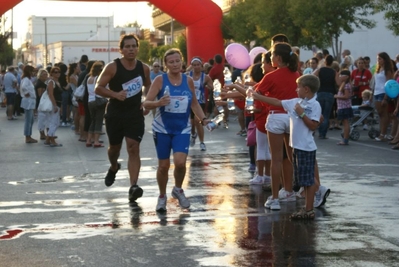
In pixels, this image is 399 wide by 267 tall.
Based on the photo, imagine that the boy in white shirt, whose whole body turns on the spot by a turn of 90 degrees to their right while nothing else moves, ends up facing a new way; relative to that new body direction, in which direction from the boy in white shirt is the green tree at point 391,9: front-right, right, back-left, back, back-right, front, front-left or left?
front

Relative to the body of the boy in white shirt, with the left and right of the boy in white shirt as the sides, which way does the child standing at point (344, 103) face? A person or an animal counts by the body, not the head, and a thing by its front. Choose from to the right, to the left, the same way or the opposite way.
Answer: the same way

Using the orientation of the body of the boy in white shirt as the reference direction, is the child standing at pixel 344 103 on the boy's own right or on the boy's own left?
on the boy's own right

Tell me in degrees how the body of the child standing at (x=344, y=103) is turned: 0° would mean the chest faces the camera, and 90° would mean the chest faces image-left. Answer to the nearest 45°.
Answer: approximately 90°

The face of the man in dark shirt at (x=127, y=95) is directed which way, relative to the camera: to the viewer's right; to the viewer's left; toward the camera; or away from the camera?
toward the camera

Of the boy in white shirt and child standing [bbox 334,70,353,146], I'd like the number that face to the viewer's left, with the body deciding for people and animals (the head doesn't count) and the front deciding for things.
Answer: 2

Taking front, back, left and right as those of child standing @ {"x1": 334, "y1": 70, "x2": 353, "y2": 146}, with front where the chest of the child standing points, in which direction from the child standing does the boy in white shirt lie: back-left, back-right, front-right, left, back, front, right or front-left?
left

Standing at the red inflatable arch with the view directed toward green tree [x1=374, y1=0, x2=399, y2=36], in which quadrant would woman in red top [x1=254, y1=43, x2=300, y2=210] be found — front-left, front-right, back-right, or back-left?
front-right

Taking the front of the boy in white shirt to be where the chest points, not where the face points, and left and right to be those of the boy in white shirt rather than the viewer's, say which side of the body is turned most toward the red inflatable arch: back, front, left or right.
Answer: right

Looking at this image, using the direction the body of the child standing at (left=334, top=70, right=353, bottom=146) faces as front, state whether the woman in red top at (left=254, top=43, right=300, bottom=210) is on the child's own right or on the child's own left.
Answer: on the child's own left

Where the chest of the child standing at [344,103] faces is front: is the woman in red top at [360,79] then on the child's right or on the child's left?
on the child's right

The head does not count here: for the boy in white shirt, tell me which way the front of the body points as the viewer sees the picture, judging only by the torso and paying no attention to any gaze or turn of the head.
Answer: to the viewer's left

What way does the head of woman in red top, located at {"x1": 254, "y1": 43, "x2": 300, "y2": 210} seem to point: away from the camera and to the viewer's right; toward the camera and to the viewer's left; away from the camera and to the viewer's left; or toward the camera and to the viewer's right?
away from the camera and to the viewer's left
